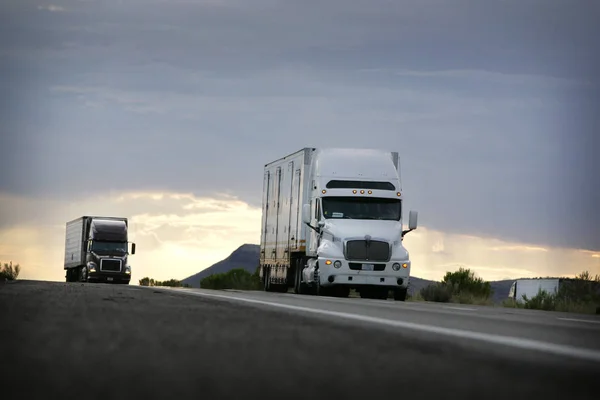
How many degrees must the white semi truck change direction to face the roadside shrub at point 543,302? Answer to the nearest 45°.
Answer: approximately 45° to its left

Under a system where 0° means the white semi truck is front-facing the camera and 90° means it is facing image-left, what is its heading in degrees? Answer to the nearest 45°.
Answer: approximately 0°

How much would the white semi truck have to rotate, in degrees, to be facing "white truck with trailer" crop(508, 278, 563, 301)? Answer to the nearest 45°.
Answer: approximately 135° to its left

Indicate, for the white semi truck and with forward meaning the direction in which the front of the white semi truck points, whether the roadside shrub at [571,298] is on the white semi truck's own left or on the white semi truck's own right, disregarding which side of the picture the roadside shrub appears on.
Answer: on the white semi truck's own left

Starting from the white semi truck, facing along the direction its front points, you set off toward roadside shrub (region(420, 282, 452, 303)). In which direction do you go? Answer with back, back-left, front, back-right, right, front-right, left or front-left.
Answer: back-left

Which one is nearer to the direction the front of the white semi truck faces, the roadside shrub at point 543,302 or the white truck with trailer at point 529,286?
the roadside shrub
